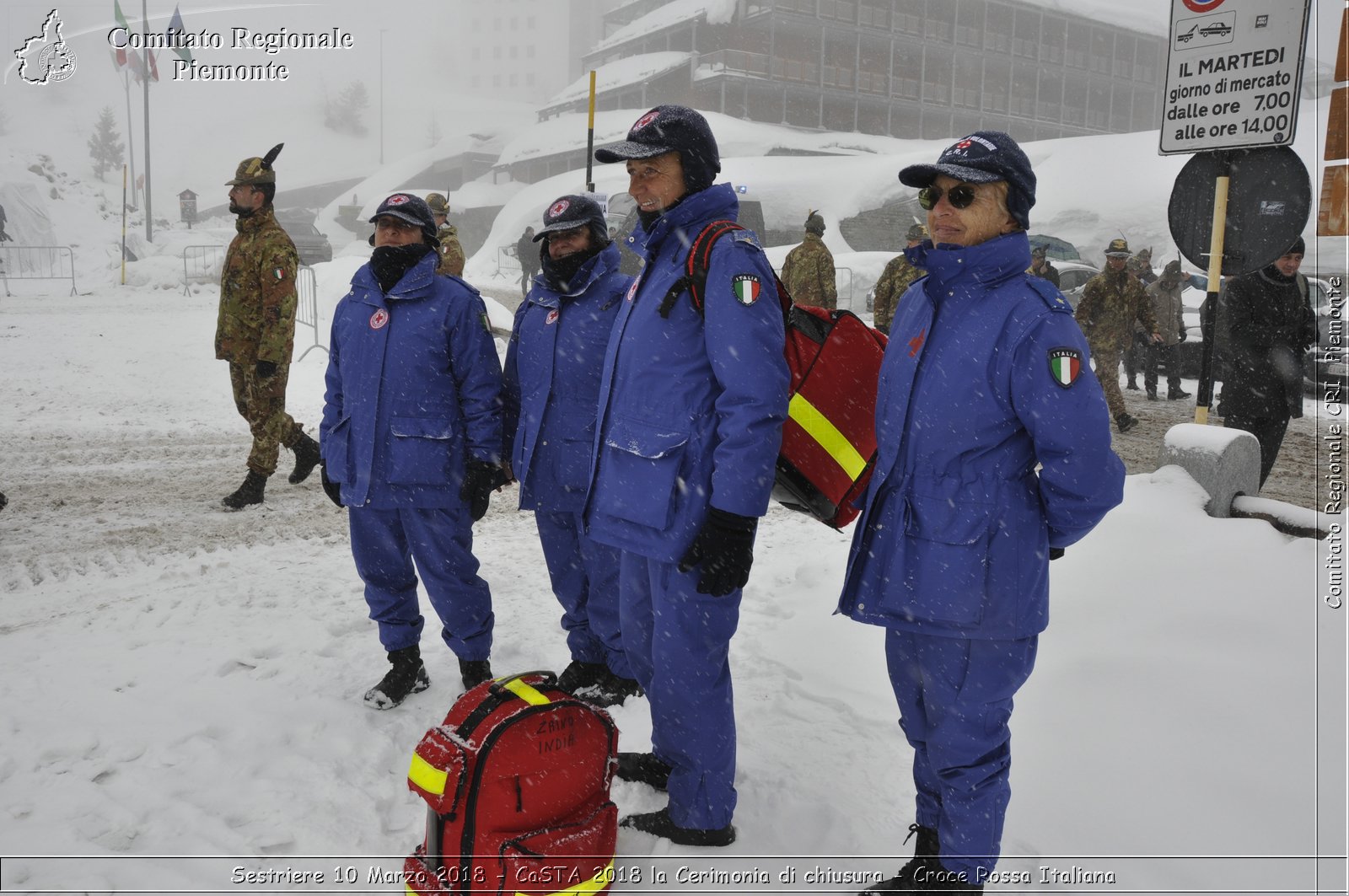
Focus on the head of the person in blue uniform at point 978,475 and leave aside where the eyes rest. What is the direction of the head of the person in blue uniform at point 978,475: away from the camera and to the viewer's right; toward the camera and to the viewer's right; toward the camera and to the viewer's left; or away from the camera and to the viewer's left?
toward the camera and to the viewer's left

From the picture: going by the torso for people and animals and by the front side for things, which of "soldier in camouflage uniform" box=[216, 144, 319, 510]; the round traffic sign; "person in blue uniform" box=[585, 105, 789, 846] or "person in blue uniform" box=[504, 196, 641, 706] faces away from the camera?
the round traffic sign

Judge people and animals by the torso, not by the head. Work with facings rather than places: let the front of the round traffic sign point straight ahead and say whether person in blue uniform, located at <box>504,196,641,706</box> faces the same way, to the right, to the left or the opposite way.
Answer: the opposite way

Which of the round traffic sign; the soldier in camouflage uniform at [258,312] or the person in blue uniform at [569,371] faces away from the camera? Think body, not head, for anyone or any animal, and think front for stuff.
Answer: the round traffic sign

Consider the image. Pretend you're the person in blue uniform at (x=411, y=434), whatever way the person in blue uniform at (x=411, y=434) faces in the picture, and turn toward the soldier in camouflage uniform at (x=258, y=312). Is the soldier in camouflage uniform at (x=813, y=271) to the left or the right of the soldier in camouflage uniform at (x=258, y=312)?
right

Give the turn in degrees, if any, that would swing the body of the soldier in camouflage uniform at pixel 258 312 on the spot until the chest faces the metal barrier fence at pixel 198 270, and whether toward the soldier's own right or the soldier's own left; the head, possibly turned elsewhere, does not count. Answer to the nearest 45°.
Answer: approximately 90° to the soldier's own right

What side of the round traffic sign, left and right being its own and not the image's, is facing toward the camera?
back

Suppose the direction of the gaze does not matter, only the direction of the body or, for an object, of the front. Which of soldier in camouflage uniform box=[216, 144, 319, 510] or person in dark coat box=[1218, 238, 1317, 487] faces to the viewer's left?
the soldier in camouflage uniform

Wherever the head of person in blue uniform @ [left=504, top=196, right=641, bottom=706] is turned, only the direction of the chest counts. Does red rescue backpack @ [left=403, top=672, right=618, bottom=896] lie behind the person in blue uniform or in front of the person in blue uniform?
in front

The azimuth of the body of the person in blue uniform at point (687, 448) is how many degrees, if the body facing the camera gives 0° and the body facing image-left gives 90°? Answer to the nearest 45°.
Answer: approximately 90°
